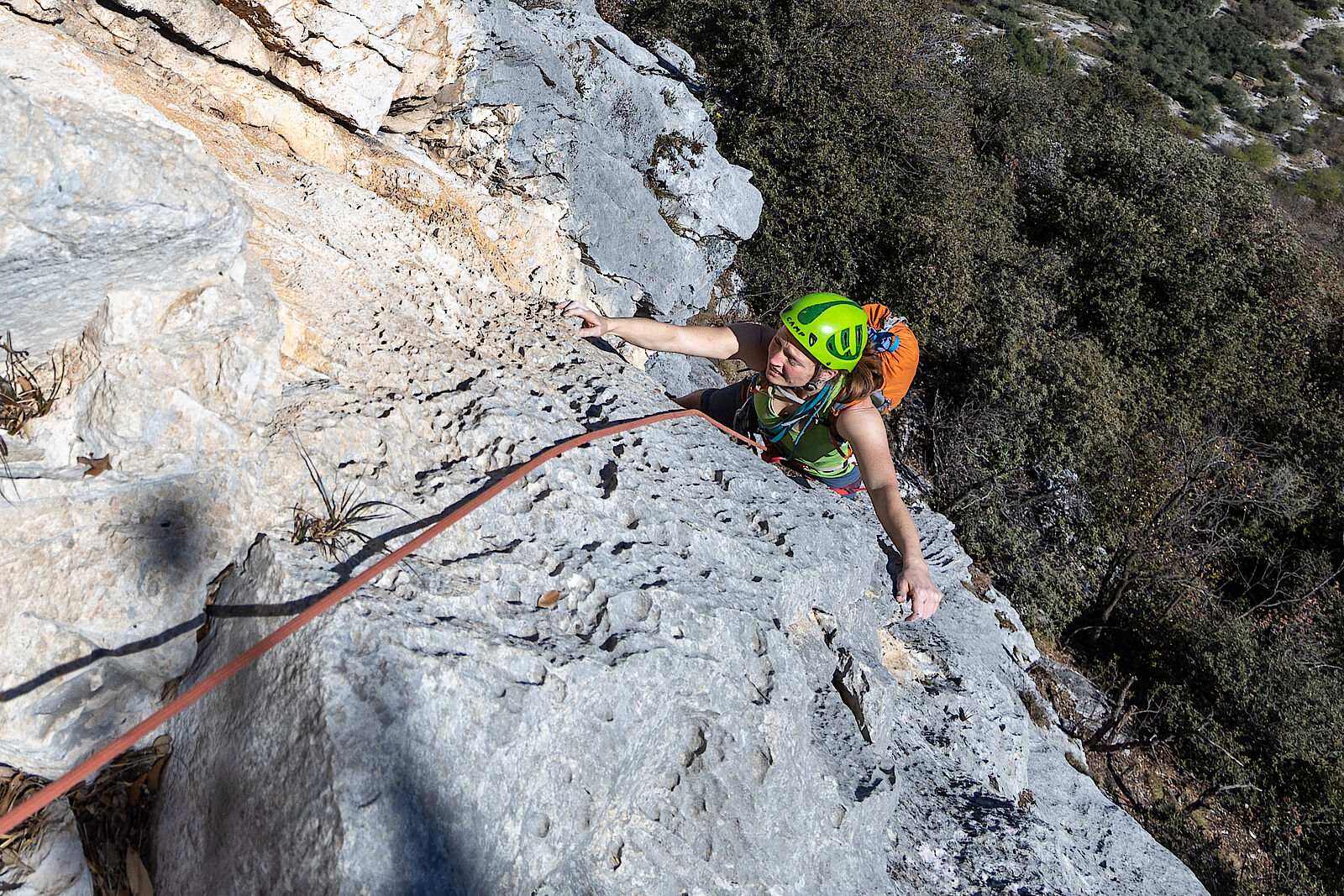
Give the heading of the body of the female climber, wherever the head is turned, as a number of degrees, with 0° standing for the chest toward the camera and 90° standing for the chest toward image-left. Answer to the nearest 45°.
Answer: approximately 45°

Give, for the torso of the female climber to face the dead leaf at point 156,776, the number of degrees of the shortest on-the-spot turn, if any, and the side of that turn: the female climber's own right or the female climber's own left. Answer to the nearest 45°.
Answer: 0° — they already face it

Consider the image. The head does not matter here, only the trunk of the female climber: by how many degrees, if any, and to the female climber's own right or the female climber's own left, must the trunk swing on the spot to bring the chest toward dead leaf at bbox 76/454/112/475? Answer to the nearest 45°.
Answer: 0° — they already face it

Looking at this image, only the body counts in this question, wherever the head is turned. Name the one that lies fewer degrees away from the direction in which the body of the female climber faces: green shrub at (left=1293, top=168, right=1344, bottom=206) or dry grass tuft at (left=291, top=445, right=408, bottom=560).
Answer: the dry grass tuft

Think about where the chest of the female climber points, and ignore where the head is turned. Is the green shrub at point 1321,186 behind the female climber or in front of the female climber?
behind

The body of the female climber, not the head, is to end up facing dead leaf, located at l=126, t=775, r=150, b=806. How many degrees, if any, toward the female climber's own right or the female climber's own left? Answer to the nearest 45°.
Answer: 0° — they already face it

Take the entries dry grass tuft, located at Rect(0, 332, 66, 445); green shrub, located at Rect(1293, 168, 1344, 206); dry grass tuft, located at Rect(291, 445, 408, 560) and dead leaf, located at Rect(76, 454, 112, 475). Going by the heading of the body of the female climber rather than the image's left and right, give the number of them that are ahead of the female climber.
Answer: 3

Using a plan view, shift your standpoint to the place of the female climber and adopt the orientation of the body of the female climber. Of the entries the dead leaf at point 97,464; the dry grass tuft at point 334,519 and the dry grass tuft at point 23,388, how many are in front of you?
3

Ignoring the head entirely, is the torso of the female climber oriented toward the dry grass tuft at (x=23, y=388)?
yes
